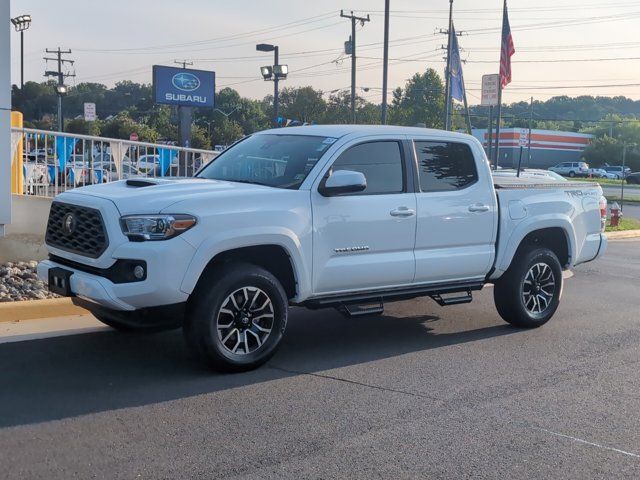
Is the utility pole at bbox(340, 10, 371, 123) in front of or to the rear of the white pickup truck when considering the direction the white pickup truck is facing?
to the rear

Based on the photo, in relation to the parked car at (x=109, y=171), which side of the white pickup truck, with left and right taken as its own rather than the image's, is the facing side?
right

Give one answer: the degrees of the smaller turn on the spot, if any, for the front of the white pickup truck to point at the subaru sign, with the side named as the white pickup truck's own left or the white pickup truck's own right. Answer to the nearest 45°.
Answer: approximately 135° to the white pickup truck's own right

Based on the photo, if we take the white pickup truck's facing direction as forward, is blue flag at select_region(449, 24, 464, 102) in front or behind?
behind

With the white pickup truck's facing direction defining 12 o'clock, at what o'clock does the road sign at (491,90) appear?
The road sign is roughly at 5 o'clock from the white pickup truck.

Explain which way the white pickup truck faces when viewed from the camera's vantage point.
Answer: facing the viewer and to the left of the viewer

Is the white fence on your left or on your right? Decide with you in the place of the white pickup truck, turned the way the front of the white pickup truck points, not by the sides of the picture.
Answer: on your right

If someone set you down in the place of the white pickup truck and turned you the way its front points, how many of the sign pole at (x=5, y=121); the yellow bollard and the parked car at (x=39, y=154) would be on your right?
3

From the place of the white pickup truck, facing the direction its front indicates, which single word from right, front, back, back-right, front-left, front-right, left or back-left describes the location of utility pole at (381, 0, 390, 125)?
back-right

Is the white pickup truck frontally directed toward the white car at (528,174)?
no

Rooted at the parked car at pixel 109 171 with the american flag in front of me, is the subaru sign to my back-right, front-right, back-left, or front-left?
front-left

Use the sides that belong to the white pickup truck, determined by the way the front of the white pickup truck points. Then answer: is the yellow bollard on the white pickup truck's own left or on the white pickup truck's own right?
on the white pickup truck's own right
